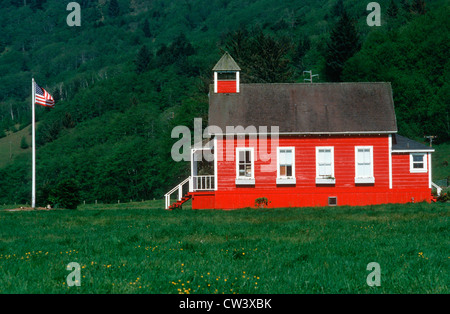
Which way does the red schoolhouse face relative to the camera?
to the viewer's left

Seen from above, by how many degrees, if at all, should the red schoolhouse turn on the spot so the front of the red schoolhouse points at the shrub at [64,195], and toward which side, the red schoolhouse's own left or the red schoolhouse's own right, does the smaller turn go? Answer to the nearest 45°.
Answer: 0° — it already faces it
